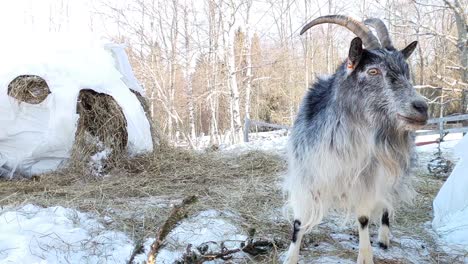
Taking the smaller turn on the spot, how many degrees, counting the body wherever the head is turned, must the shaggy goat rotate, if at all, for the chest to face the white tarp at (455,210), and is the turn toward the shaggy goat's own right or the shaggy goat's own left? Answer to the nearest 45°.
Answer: approximately 90° to the shaggy goat's own left

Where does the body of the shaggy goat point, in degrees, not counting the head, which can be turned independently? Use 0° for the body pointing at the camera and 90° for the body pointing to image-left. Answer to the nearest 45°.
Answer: approximately 315°

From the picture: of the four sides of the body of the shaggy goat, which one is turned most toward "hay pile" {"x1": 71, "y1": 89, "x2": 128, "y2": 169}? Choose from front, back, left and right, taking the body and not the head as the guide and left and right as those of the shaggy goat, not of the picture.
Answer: back

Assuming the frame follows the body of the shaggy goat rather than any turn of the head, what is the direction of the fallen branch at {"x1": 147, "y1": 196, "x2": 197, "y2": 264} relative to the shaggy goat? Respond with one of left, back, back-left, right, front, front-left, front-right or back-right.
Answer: right

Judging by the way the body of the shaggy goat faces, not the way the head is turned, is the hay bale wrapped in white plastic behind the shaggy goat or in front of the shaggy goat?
behind

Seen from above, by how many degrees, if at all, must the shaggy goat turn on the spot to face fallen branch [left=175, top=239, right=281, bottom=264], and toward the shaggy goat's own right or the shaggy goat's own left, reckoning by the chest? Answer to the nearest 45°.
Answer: approximately 135° to the shaggy goat's own right
